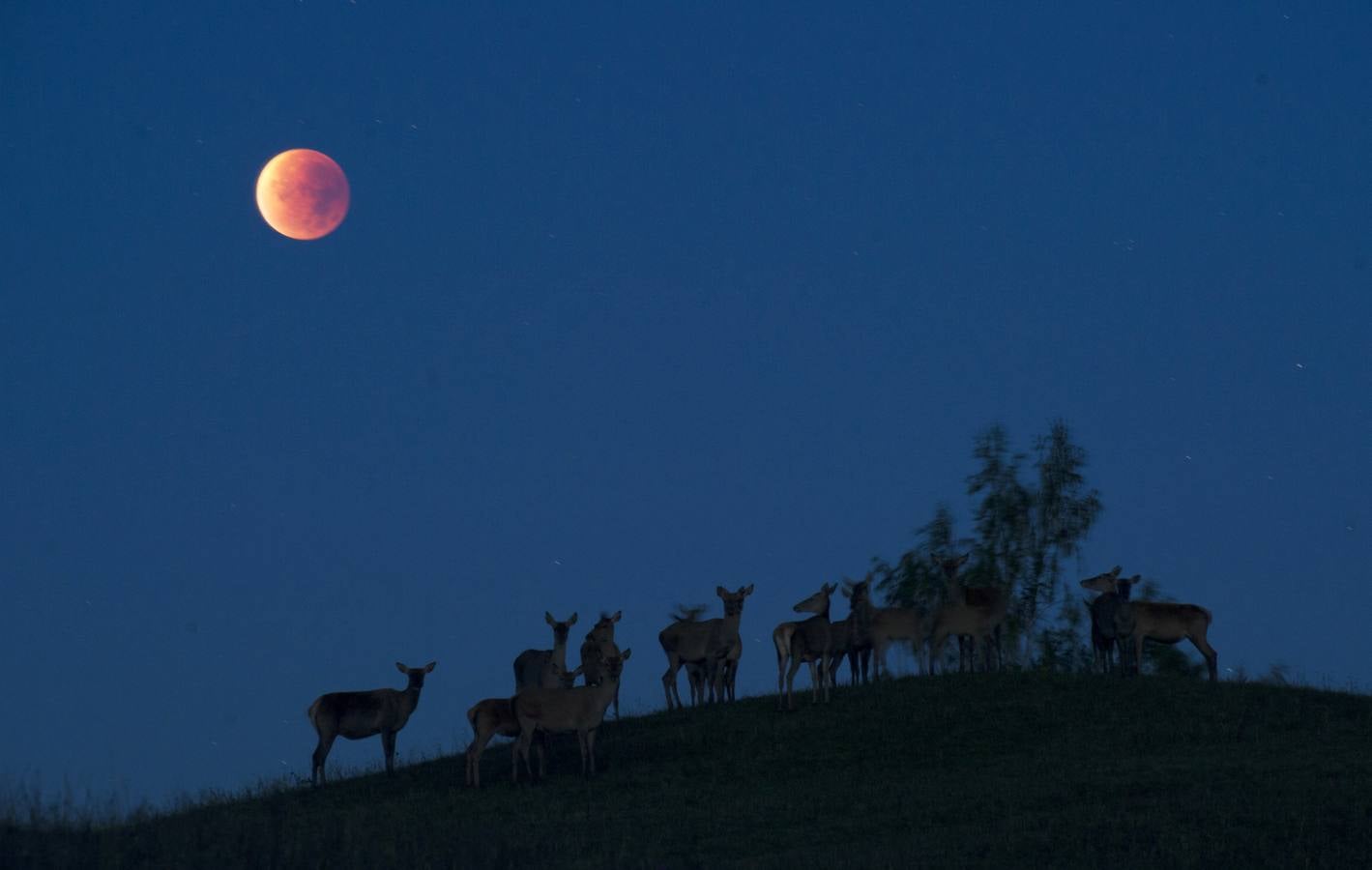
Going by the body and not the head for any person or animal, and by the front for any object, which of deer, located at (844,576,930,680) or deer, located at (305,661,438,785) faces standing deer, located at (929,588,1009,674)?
deer, located at (305,661,438,785)

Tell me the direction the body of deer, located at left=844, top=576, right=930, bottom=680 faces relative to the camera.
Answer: to the viewer's left

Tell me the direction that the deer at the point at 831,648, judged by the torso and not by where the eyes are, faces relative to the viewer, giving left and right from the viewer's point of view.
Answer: facing to the right of the viewer

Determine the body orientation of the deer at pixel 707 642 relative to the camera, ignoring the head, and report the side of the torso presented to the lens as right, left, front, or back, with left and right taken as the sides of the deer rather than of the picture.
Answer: right

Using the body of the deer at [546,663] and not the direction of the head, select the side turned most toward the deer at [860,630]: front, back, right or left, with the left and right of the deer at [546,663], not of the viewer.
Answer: front

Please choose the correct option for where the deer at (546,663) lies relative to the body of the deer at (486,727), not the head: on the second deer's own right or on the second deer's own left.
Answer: on the second deer's own left

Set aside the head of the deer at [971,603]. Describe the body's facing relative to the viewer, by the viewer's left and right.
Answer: facing to the left of the viewer

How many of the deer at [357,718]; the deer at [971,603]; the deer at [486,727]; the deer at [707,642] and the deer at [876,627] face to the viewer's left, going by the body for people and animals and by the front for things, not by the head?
2

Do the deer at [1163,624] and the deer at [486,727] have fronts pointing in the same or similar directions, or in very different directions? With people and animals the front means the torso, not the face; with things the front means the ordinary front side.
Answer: very different directions

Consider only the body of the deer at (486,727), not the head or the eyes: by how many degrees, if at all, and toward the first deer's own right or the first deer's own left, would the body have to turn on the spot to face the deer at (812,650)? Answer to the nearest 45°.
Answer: approximately 45° to the first deer's own left

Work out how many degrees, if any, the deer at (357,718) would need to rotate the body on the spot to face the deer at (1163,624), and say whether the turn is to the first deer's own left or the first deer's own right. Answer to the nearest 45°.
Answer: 0° — it already faces it

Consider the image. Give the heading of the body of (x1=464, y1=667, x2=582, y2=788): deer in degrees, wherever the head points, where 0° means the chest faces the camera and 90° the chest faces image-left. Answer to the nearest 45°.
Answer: approximately 270°

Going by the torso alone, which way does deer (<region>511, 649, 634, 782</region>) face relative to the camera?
to the viewer's right

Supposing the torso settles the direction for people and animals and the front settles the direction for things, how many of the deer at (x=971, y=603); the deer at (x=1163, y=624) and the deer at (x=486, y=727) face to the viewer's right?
1
